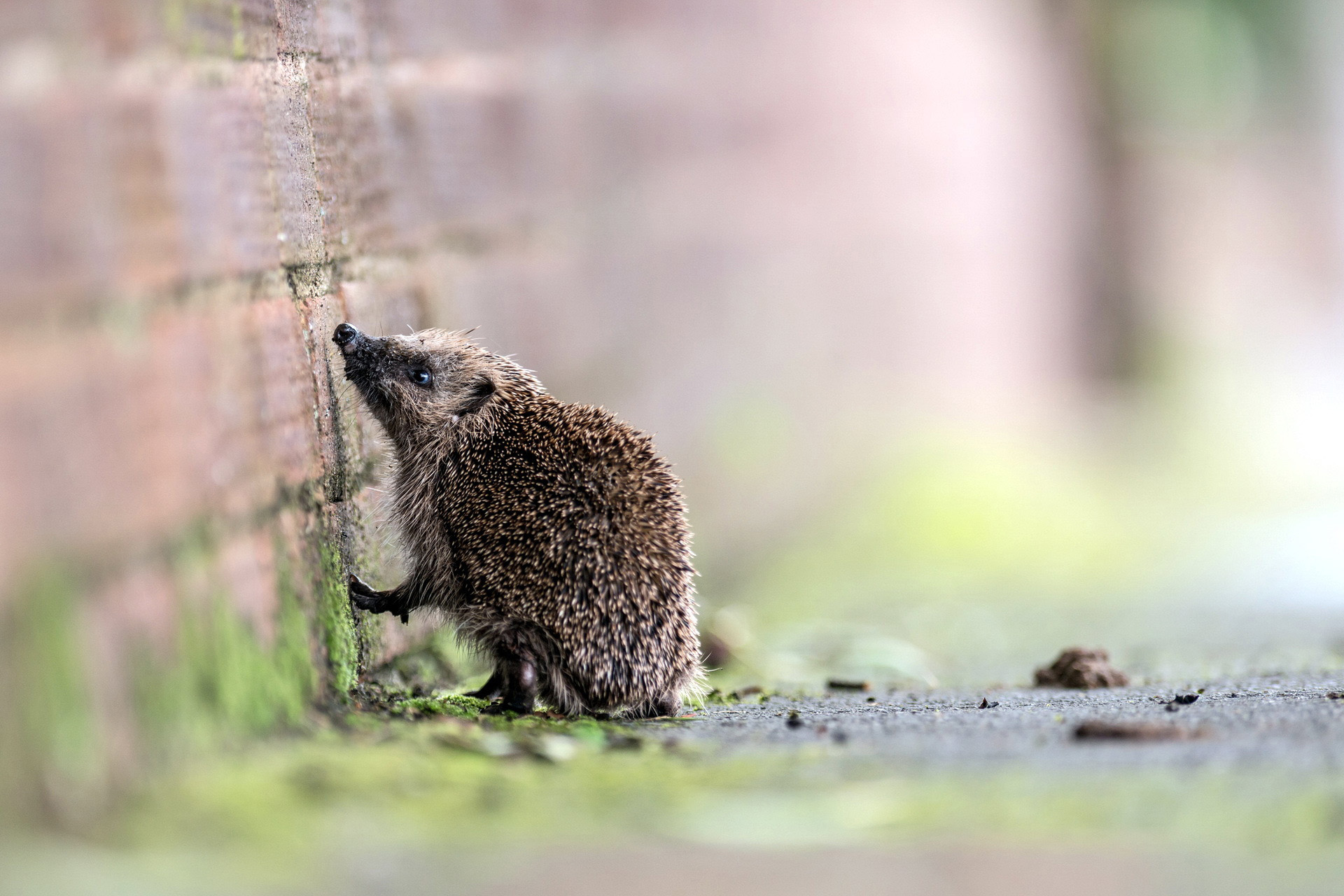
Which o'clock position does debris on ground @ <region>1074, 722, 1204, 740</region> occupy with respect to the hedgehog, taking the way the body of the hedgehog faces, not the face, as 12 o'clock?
The debris on ground is roughly at 7 o'clock from the hedgehog.

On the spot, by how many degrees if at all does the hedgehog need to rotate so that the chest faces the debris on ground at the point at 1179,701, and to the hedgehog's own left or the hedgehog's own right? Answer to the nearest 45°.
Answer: approximately 180°

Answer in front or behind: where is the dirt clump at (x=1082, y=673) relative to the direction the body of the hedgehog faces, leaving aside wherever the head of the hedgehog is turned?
behind

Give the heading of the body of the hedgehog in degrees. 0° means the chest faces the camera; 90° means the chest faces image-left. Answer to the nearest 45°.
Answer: approximately 90°

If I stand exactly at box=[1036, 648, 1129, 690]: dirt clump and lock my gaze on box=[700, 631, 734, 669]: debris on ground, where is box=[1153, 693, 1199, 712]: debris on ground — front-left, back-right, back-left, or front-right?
back-left

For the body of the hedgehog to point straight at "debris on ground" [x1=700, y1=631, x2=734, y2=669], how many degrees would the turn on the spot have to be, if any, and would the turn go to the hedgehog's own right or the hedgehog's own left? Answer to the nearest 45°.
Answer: approximately 90° to the hedgehog's own right

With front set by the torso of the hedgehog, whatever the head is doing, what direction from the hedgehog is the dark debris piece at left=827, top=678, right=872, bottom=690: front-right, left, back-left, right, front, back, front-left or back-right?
back-right
